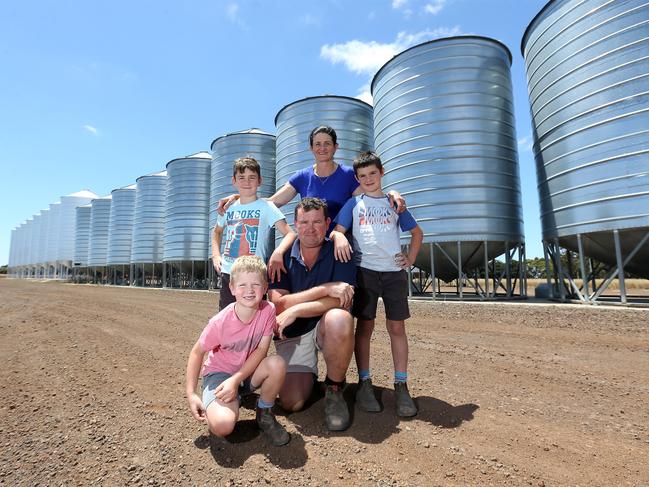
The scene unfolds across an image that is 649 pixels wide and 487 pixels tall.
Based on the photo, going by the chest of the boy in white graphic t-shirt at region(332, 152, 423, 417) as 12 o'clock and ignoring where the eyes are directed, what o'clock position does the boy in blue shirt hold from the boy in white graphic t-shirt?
The boy in blue shirt is roughly at 3 o'clock from the boy in white graphic t-shirt.

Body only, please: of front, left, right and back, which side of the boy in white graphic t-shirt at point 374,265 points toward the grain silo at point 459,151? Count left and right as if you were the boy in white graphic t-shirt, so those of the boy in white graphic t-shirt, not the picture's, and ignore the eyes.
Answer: back

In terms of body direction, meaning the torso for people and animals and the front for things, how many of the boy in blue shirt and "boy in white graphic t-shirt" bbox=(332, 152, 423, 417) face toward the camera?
2

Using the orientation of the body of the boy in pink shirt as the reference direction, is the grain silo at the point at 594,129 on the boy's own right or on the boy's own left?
on the boy's own left

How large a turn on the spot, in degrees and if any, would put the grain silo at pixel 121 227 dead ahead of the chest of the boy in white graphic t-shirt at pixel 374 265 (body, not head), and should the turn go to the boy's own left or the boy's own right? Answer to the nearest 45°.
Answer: approximately 135° to the boy's own right

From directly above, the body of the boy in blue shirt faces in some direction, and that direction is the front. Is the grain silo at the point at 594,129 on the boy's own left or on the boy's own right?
on the boy's own left

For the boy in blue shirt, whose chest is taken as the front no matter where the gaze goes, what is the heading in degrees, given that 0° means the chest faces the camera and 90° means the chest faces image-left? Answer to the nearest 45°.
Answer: approximately 0°

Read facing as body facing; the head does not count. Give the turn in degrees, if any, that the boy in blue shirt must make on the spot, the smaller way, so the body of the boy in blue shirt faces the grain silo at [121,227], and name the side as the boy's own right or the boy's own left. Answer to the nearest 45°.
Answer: approximately 180°

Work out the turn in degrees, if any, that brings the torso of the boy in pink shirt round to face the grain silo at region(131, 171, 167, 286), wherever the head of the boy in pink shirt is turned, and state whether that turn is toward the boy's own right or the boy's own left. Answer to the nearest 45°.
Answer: approximately 180°

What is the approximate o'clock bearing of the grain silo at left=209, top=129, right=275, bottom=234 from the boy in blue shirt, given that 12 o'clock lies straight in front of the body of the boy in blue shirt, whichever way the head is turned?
The grain silo is roughly at 6 o'clock from the boy in blue shirt.
